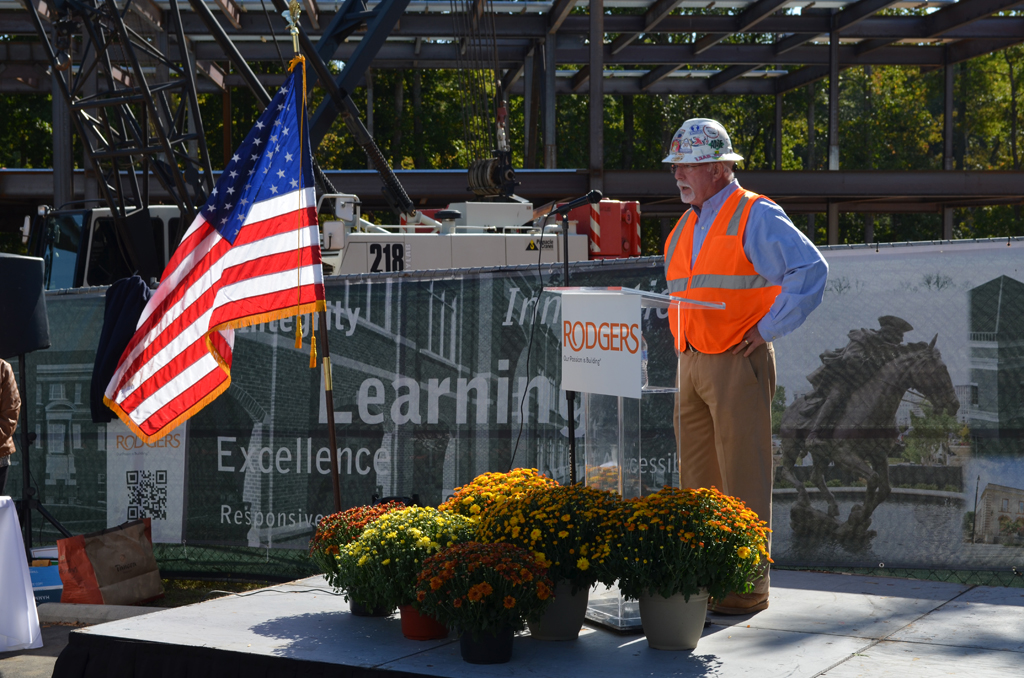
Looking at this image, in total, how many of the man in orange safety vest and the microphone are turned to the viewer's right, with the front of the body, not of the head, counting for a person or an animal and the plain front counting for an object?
1

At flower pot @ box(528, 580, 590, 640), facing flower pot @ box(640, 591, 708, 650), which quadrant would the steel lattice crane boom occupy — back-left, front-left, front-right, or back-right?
back-left

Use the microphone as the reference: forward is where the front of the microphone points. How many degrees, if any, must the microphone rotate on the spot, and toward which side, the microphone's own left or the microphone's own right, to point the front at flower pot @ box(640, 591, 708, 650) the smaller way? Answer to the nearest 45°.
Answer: approximately 90° to the microphone's own right

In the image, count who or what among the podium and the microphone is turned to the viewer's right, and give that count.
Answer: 1

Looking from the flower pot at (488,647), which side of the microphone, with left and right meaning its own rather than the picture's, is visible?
right

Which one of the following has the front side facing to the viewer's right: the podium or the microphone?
the microphone

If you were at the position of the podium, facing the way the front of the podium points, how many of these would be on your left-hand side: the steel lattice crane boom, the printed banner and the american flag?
0

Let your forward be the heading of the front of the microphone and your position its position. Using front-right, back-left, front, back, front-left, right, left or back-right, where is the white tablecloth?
back

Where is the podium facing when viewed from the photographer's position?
facing the viewer and to the left of the viewer

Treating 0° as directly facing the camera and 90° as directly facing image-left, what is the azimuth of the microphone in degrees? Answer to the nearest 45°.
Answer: approximately 270°

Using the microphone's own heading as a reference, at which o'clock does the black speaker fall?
The black speaker is roughly at 7 o'clock from the microphone.
